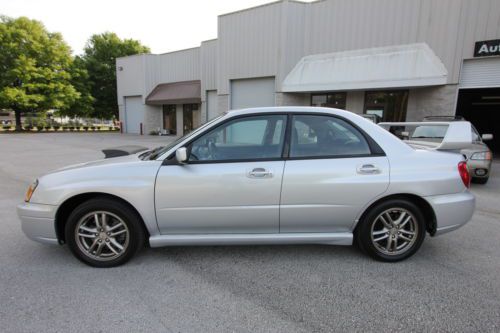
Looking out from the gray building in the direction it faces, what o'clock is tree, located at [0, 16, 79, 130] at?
The tree is roughly at 2 o'clock from the gray building.

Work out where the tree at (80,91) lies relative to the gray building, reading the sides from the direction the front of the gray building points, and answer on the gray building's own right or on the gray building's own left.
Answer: on the gray building's own right

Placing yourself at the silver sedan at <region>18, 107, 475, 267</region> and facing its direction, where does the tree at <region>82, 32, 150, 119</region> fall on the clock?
The tree is roughly at 2 o'clock from the silver sedan.

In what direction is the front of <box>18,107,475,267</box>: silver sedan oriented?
to the viewer's left

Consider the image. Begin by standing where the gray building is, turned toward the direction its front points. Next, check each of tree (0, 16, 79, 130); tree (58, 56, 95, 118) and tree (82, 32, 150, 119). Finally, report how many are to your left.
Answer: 0

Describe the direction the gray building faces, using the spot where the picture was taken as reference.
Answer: facing the viewer and to the left of the viewer

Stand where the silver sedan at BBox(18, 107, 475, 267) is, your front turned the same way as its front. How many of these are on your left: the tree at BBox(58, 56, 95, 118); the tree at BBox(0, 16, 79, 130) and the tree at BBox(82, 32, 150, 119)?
0

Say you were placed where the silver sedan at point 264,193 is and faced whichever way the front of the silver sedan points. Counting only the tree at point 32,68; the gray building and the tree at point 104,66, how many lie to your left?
0

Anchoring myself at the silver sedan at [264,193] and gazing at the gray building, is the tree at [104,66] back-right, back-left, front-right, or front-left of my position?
front-left

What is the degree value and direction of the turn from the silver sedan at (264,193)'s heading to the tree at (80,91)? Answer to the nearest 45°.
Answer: approximately 45° to its right

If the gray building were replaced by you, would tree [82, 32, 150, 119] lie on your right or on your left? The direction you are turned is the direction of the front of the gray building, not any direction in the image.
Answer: on your right

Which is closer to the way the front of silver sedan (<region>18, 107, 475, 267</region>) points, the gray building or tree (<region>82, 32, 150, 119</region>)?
the tree

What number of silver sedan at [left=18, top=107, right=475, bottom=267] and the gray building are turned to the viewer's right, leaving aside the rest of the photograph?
0
